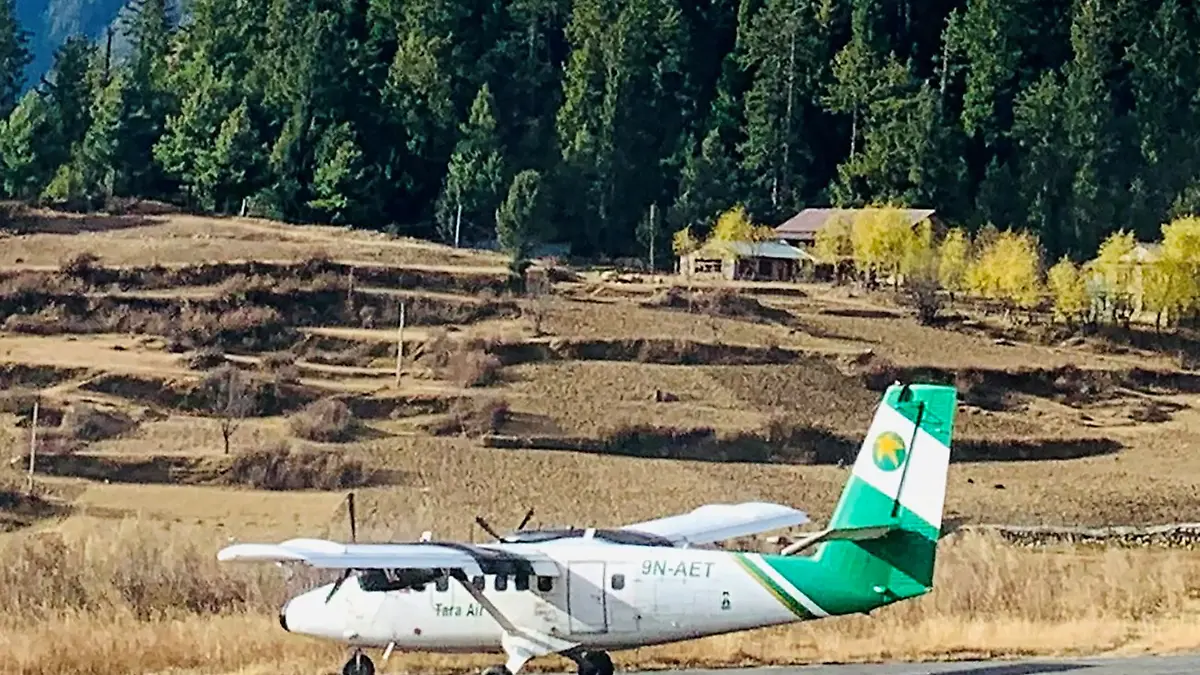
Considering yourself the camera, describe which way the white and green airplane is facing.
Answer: facing away from the viewer and to the left of the viewer

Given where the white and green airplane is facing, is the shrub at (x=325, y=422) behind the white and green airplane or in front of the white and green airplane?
in front

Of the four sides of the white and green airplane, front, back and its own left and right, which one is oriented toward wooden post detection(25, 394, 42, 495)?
front

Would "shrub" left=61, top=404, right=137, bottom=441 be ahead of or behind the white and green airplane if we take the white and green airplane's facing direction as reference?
ahead

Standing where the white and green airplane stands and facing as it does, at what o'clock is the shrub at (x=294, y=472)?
The shrub is roughly at 1 o'clock from the white and green airplane.

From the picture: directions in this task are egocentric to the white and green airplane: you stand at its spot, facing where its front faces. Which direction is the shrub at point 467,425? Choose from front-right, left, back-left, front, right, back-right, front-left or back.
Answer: front-right
